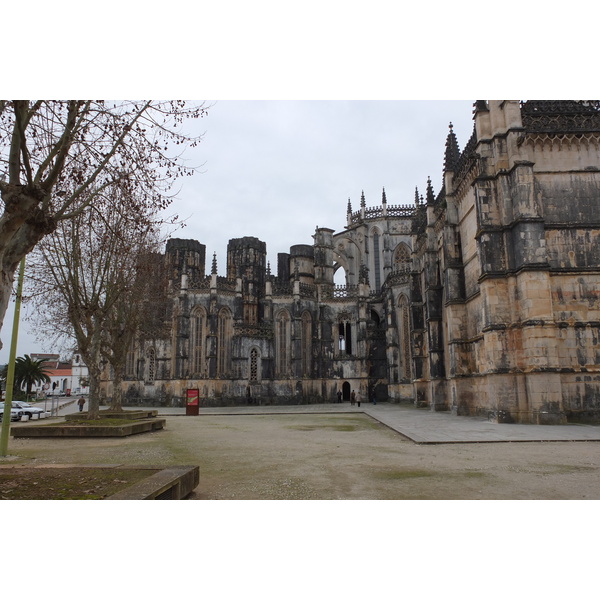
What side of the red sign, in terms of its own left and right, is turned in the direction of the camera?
front

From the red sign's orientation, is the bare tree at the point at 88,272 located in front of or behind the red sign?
in front

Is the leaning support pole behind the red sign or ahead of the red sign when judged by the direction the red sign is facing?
ahead
